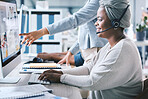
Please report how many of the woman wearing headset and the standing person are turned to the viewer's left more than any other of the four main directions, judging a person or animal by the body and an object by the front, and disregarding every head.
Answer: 2

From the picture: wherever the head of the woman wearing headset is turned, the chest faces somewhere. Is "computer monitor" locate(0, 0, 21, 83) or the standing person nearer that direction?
the computer monitor

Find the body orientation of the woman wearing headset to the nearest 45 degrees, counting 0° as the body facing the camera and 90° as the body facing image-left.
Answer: approximately 90°

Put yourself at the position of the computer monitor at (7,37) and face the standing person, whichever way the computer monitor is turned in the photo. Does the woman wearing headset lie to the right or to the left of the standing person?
right

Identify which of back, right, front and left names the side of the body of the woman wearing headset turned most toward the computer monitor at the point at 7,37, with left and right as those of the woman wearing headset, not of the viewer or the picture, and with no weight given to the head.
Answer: front

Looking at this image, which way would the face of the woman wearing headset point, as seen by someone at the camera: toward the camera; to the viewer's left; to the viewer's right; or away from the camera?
to the viewer's left

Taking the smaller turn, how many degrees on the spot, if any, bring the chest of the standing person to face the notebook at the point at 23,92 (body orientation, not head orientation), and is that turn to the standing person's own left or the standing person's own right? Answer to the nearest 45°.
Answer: approximately 45° to the standing person's own left

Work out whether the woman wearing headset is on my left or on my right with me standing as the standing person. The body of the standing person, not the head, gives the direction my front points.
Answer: on my left

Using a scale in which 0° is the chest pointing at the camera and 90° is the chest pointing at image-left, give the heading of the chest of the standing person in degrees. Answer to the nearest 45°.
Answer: approximately 90°

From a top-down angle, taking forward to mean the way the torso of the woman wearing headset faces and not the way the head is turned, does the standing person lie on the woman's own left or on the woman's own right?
on the woman's own right

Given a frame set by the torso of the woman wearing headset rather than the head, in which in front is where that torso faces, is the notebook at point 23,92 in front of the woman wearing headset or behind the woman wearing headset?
in front
